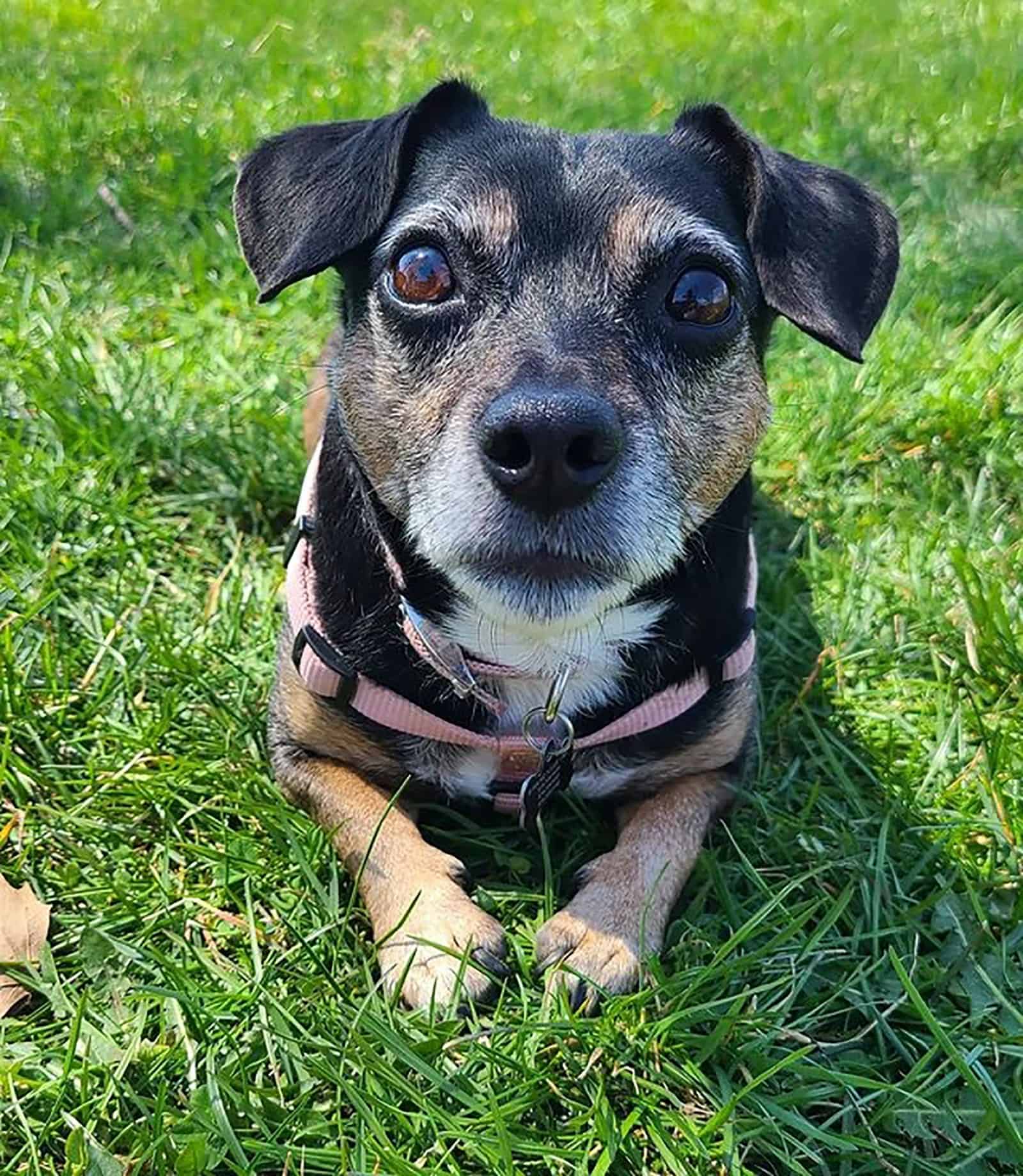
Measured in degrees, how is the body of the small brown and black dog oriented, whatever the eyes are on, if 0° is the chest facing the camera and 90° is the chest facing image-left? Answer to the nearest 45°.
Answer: approximately 0°
